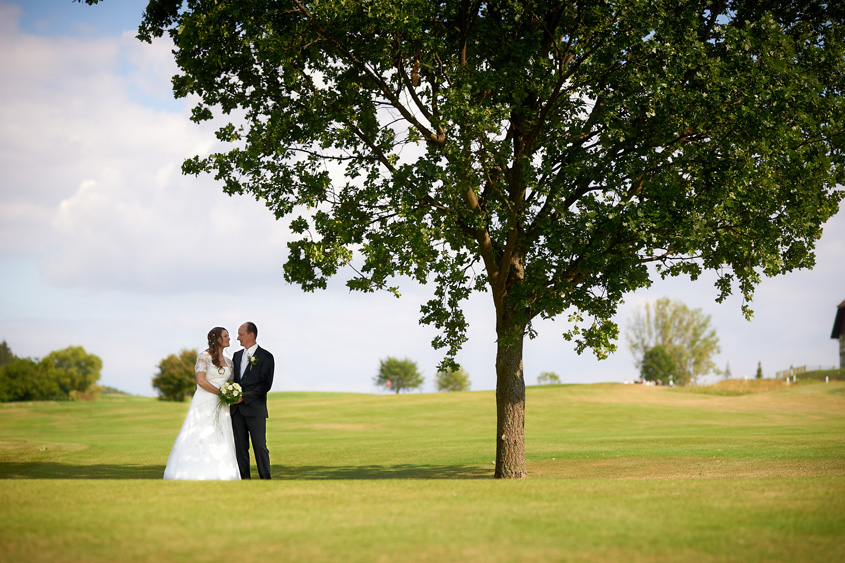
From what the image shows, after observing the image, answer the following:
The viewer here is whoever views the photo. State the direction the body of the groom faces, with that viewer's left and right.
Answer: facing the viewer and to the left of the viewer

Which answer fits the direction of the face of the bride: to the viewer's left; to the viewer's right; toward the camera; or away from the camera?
to the viewer's right

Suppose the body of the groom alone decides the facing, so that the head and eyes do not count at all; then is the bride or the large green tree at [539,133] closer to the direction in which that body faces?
the bride

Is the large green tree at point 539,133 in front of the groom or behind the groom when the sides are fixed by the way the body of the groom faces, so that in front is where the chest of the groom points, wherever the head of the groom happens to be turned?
behind

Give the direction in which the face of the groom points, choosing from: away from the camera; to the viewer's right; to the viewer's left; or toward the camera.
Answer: to the viewer's left
